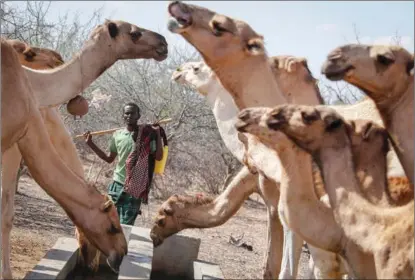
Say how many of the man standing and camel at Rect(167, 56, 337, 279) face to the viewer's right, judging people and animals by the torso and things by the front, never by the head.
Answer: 0

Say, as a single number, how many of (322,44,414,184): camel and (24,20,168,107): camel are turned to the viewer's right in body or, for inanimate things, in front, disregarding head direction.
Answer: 1

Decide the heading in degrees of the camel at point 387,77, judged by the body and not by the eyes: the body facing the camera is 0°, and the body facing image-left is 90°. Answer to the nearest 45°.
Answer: approximately 90°

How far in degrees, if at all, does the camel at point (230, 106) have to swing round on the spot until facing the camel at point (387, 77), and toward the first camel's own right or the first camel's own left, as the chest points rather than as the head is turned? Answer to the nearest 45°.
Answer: approximately 135° to the first camel's own left

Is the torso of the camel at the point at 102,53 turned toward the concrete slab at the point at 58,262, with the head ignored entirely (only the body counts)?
no

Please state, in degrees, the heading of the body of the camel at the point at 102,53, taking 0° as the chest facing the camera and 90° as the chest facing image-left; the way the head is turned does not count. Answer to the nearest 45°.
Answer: approximately 270°

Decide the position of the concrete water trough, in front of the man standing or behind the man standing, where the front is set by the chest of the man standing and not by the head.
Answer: in front

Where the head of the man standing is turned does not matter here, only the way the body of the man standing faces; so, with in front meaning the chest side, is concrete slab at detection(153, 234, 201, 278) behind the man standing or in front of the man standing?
in front

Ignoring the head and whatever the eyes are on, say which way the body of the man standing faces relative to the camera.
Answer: toward the camera
